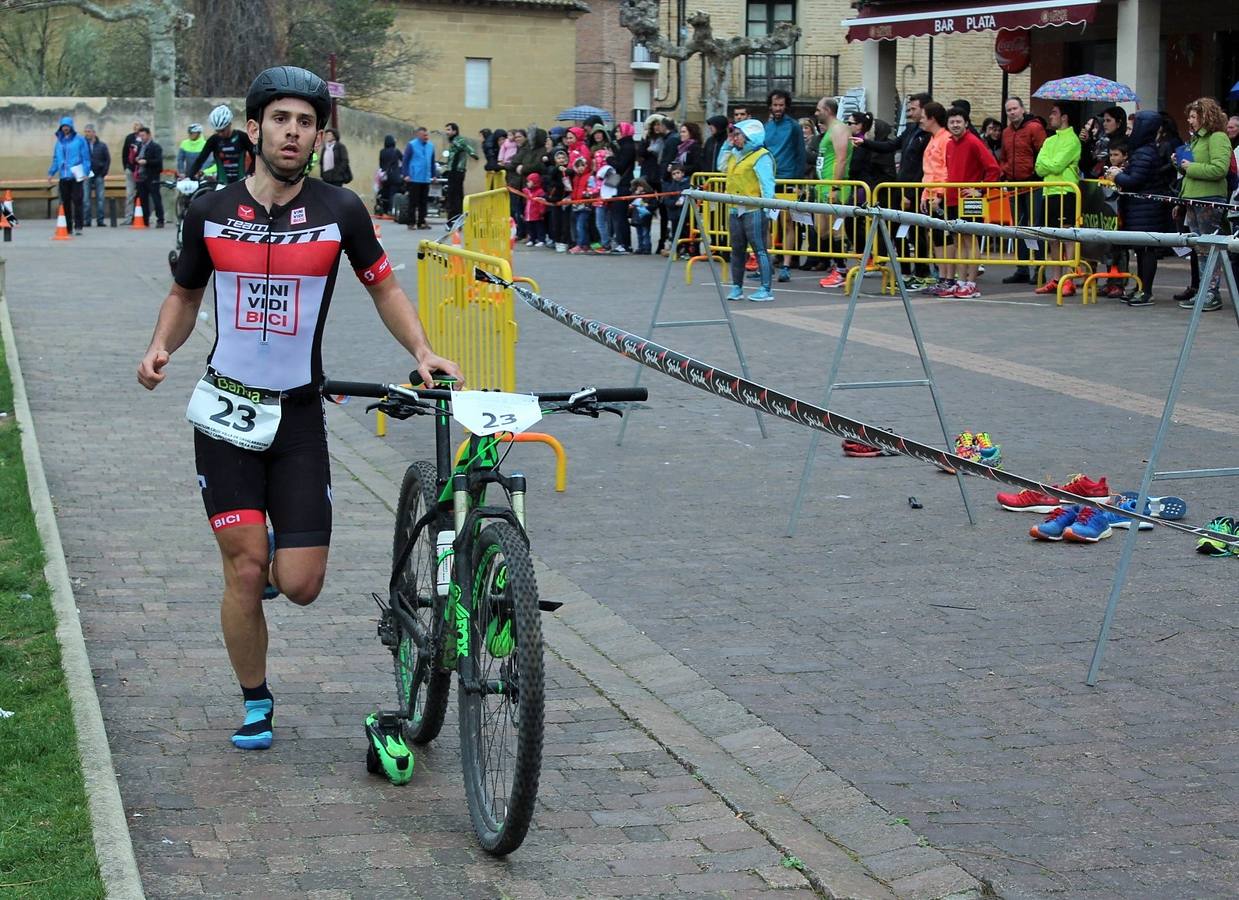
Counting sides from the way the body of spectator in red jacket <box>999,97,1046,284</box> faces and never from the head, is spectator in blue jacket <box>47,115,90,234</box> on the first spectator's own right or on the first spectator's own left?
on the first spectator's own right

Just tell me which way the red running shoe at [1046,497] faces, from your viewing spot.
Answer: facing to the left of the viewer

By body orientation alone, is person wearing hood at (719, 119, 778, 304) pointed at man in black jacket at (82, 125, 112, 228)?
no

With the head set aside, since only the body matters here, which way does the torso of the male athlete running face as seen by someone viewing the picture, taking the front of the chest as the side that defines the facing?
toward the camera

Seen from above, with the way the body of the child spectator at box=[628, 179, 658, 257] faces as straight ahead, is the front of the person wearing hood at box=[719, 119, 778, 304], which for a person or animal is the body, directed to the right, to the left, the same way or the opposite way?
the same way

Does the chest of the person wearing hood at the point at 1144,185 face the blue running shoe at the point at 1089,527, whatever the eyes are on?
no

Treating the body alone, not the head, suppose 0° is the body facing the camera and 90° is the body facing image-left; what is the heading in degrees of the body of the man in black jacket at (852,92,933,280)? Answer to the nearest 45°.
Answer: approximately 45°

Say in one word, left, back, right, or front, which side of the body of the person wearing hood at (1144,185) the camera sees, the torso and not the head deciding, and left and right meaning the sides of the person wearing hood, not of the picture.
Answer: left

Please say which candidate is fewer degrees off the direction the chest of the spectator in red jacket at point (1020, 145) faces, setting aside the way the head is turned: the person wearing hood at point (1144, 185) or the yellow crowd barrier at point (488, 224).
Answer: the yellow crowd barrier

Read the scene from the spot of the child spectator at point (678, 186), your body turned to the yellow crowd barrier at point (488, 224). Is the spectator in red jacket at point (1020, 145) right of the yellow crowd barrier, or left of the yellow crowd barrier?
left

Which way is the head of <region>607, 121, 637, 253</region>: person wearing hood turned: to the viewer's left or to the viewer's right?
to the viewer's left

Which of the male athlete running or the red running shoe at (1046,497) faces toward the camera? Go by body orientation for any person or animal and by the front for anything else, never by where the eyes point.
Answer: the male athlete running
